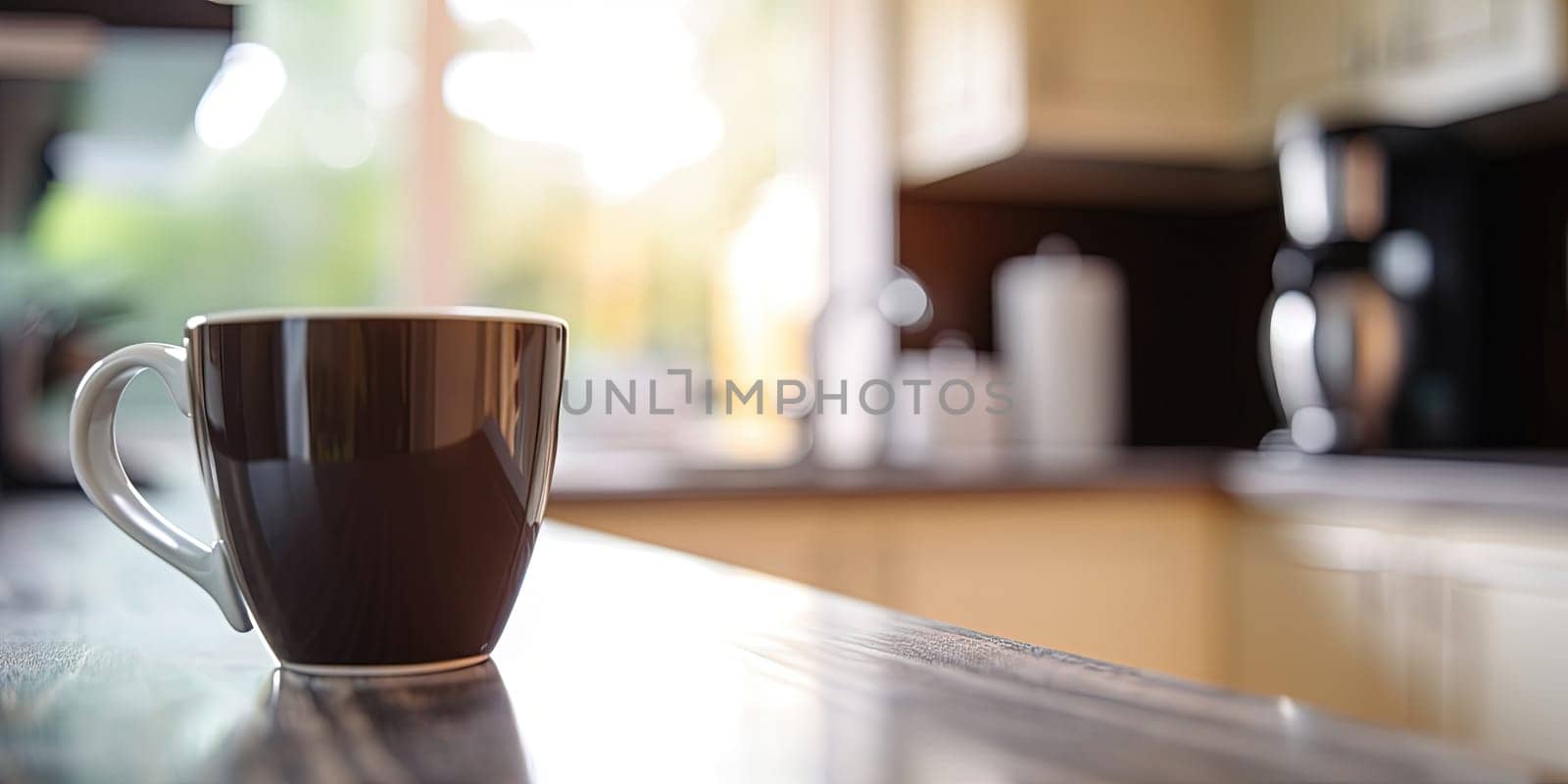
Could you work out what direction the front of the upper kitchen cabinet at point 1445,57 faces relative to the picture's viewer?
facing the viewer and to the left of the viewer

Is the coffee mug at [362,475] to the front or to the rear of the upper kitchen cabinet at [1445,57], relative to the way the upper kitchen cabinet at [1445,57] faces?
to the front

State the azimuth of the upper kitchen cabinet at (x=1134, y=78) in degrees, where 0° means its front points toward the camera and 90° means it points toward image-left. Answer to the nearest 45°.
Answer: approximately 0°

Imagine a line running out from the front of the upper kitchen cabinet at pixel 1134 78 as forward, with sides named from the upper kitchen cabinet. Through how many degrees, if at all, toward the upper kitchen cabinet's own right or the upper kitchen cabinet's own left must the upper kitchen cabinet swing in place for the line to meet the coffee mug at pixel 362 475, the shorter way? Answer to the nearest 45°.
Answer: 0° — it already faces it

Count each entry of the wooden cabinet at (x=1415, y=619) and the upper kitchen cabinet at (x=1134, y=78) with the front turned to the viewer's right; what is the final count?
0
